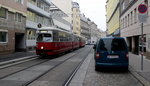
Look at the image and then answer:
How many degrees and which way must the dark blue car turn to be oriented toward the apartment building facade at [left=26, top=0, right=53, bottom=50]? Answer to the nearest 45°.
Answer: approximately 45° to its left

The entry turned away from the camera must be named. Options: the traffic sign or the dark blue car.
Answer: the dark blue car

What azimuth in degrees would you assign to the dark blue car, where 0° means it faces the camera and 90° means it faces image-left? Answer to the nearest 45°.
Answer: approximately 180°

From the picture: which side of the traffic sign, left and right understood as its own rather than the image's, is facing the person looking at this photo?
front

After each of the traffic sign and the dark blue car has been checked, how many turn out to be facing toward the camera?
1

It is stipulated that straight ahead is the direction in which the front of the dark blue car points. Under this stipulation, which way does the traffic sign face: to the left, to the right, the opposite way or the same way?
the opposite way

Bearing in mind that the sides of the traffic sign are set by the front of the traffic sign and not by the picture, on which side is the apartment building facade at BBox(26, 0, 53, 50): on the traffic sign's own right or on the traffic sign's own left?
on the traffic sign's own right
